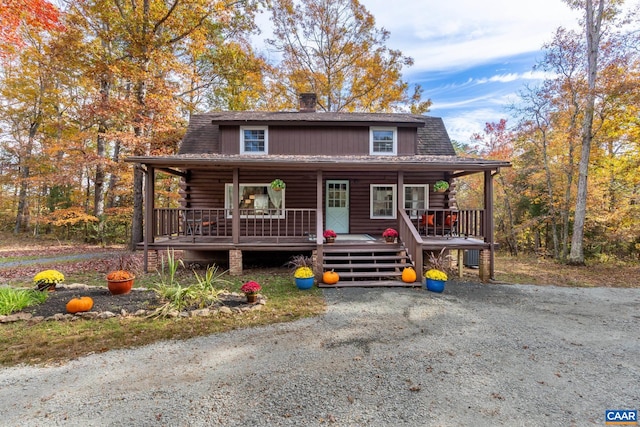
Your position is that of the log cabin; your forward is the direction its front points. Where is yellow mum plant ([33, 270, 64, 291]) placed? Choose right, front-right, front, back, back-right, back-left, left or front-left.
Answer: front-right

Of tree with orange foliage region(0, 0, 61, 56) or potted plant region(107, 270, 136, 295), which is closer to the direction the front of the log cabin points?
the potted plant

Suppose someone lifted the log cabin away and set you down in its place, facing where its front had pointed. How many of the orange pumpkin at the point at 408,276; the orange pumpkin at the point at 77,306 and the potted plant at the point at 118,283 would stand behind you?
0

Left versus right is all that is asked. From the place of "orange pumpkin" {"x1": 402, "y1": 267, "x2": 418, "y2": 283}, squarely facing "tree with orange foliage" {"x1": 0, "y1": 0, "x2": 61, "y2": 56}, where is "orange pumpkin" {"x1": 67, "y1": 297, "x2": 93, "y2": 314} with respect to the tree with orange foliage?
left

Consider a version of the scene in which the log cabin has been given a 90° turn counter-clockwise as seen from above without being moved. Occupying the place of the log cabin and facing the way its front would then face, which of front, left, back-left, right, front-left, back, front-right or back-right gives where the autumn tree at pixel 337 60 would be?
left

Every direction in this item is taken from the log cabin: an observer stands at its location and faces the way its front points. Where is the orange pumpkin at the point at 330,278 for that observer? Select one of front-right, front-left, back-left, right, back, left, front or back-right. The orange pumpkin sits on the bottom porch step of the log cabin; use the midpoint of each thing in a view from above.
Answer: front

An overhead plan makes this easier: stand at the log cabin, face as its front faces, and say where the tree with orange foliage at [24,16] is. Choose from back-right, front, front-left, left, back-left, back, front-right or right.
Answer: right

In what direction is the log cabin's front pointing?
toward the camera

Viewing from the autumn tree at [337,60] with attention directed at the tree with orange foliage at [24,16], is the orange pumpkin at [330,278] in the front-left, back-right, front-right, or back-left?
front-left

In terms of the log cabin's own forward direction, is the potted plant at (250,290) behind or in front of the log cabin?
in front

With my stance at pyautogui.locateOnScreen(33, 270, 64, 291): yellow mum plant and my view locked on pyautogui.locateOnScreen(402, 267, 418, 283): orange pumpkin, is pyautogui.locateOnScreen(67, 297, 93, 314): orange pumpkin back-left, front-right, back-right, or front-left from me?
front-right

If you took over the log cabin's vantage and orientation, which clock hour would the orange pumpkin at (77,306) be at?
The orange pumpkin is roughly at 1 o'clock from the log cabin.

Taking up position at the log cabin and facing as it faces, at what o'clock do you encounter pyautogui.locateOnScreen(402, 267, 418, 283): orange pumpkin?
The orange pumpkin is roughly at 11 o'clock from the log cabin.
